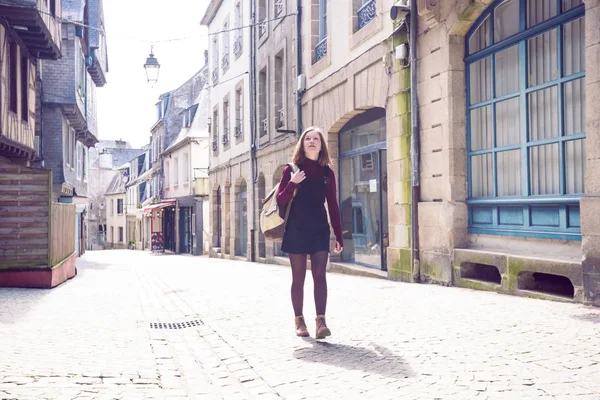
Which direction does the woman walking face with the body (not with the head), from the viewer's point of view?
toward the camera

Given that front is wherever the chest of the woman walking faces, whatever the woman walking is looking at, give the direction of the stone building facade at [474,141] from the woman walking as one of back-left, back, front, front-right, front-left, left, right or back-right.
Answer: back-left

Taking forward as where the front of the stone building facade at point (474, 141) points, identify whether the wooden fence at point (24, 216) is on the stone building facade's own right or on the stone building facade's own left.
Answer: on the stone building facade's own right

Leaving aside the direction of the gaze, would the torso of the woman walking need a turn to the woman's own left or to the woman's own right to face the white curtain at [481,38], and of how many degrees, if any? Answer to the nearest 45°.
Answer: approximately 135° to the woman's own left

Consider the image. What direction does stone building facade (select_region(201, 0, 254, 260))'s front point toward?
to the viewer's left

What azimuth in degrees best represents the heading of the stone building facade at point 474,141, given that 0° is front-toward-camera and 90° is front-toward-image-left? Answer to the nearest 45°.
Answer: approximately 45°

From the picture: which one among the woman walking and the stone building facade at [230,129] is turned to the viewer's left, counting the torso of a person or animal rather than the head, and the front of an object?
the stone building facade

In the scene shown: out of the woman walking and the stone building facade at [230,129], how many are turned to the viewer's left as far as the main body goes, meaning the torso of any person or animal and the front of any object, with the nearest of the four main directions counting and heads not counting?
1

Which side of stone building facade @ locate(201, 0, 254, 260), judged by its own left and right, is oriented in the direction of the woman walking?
left
